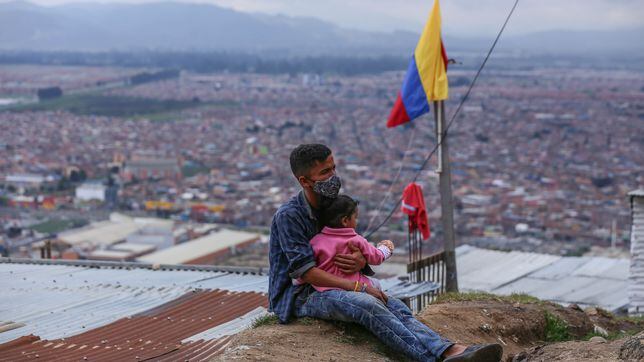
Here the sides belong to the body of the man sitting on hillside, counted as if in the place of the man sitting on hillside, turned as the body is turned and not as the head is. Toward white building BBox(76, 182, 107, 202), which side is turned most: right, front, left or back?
left

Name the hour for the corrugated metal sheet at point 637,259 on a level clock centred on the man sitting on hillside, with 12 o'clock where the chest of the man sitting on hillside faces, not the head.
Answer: The corrugated metal sheet is roughly at 10 o'clock from the man sitting on hillside.

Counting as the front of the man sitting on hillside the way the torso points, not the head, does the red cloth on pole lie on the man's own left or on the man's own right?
on the man's own left

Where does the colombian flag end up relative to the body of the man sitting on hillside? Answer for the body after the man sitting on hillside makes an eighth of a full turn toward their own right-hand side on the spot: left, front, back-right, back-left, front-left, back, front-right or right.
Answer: back-left

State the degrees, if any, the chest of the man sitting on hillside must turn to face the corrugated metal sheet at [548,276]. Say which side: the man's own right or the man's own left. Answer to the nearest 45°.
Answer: approximately 90° to the man's own left

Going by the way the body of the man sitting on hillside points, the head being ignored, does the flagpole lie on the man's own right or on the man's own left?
on the man's own left

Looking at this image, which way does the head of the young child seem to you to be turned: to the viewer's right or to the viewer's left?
to the viewer's right

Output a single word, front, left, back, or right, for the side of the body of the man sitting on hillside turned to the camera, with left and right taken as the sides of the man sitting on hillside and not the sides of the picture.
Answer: right

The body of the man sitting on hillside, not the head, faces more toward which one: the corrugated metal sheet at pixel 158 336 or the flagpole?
the flagpole
